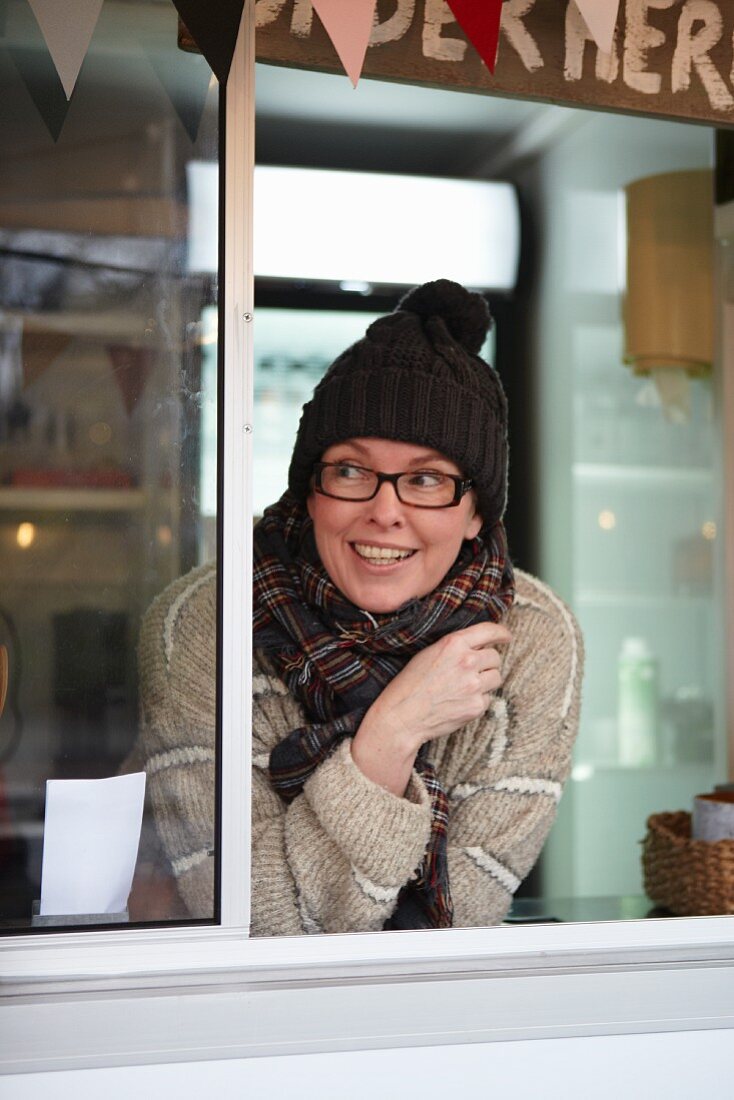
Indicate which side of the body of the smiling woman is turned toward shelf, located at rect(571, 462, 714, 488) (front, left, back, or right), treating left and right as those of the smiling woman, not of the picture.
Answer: back

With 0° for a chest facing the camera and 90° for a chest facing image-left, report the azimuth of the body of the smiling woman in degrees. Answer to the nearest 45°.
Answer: approximately 0°
